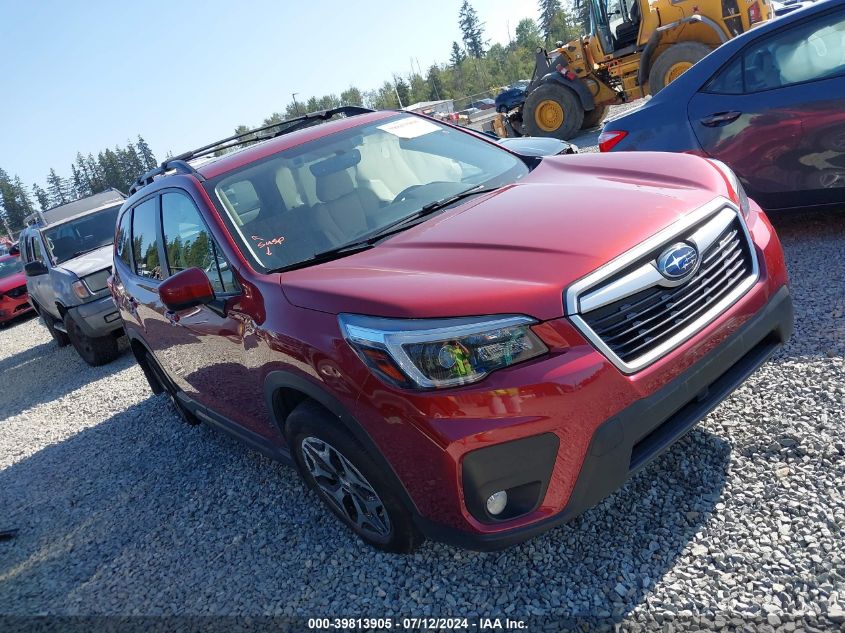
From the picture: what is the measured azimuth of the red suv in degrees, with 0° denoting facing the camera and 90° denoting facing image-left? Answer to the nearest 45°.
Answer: approximately 315°

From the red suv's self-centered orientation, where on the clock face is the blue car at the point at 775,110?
The blue car is roughly at 9 o'clock from the red suv.

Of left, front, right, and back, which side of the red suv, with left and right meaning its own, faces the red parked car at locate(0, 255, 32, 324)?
back

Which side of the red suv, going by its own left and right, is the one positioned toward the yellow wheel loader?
left

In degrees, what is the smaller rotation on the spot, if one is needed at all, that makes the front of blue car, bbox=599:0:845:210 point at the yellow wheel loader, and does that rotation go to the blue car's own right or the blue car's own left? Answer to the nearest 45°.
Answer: approximately 90° to the blue car's own left

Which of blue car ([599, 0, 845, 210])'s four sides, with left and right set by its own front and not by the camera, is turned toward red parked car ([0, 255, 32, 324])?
back

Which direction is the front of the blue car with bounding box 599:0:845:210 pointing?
to the viewer's right
